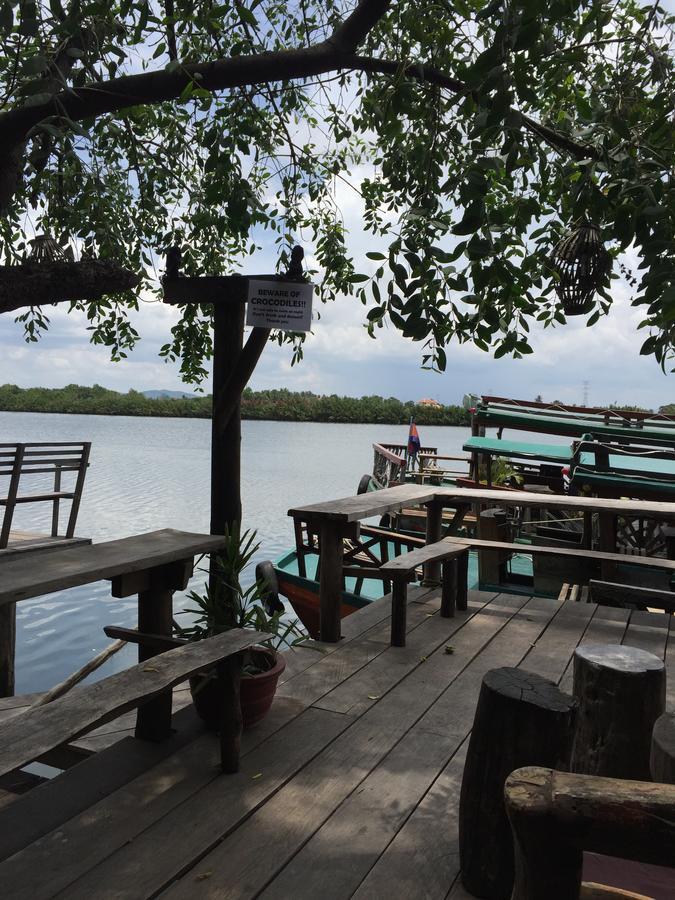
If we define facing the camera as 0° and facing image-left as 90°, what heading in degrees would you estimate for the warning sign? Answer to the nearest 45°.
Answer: approximately 0°

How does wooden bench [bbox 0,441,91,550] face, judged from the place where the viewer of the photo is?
facing away from the viewer and to the left of the viewer

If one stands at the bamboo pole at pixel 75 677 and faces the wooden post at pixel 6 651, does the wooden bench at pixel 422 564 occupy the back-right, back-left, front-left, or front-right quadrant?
back-right

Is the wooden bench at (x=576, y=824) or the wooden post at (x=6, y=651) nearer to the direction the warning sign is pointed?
the wooden bench

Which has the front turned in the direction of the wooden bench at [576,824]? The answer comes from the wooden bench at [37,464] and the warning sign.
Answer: the warning sign

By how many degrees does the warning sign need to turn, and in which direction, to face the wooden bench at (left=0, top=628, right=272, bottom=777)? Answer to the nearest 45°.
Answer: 0° — it already faces it

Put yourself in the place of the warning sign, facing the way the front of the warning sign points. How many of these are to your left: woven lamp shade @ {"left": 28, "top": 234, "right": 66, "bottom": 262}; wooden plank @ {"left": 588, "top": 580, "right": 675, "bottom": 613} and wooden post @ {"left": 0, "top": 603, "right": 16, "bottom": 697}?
1

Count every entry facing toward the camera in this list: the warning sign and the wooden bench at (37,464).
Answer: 1

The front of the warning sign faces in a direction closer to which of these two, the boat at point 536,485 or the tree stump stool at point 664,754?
the tree stump stool
